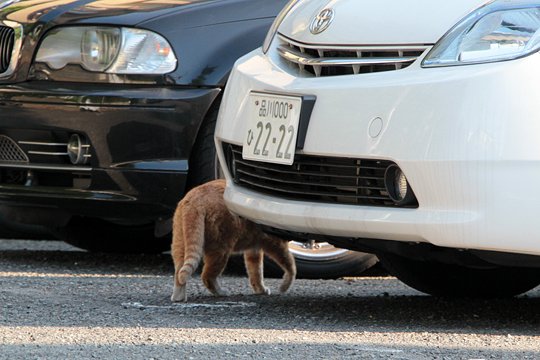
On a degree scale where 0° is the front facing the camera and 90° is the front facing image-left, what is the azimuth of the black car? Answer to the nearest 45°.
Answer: approximately 45°

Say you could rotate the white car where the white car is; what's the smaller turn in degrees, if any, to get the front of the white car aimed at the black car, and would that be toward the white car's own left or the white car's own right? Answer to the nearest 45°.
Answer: approximately 90° to the white car's own right

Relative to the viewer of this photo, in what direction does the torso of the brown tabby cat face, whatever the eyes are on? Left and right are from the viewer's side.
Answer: facing away from the viewer and to the right of the viewer

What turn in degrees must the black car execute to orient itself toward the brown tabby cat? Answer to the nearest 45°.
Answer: approximately 90° to its left

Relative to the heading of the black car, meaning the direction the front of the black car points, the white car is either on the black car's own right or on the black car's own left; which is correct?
on the black car's own left

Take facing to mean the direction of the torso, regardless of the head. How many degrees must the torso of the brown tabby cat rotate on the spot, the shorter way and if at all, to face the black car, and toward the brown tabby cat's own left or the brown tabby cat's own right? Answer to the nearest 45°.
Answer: approximately 90° to the brown tabby cat's own left

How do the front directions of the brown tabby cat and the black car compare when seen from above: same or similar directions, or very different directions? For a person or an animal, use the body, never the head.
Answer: very different directions

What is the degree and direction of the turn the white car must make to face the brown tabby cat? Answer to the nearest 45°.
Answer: approximately 90° to its right
